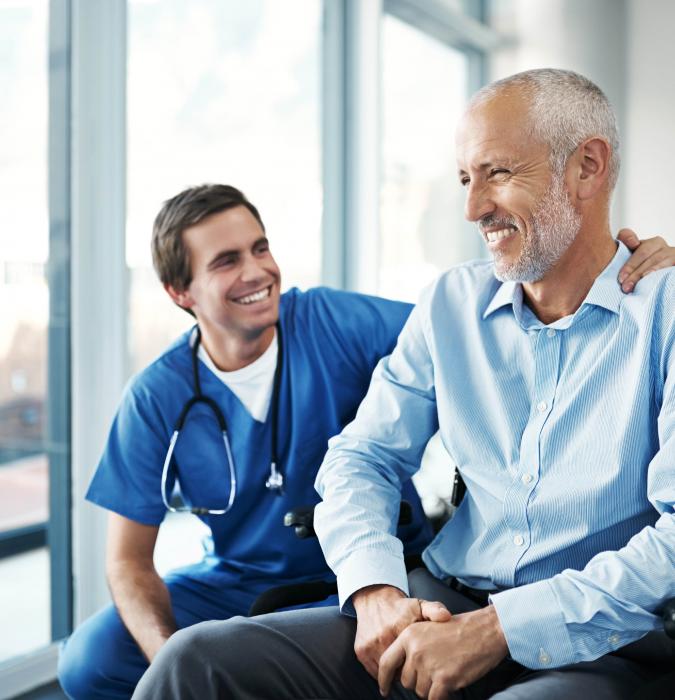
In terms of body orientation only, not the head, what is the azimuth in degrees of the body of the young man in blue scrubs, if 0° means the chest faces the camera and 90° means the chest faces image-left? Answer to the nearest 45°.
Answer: approximately 0°

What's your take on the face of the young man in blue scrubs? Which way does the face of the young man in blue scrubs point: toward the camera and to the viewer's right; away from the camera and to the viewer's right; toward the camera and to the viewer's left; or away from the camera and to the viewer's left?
toward the camera and to the viewer's right

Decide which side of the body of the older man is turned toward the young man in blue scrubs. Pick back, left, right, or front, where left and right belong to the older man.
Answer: right

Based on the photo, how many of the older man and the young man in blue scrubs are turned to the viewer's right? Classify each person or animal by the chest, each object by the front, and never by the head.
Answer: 0
